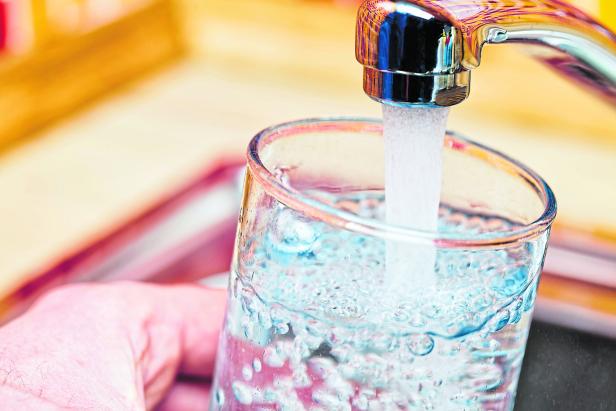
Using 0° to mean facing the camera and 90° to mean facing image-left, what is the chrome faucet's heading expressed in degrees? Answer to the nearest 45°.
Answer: approximately 90°
